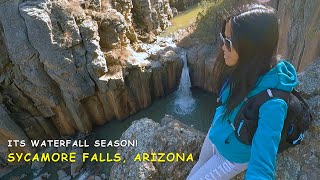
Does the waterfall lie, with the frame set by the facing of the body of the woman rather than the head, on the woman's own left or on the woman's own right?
on the woman's own right

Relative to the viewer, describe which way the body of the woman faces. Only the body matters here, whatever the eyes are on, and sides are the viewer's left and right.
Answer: facing to the left of the viewer

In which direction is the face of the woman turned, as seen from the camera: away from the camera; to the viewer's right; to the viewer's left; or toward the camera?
to the viewer's left
